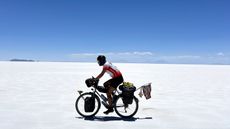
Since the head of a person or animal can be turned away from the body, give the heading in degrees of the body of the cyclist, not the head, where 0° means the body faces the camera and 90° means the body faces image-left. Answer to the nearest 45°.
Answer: approximately 90°
